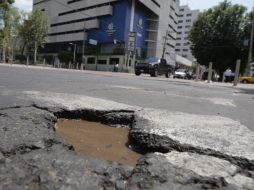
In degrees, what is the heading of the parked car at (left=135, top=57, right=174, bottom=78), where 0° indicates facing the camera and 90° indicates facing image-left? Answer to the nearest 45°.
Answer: approximately 45°

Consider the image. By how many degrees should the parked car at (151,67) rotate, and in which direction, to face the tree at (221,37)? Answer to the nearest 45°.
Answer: approximately 180°

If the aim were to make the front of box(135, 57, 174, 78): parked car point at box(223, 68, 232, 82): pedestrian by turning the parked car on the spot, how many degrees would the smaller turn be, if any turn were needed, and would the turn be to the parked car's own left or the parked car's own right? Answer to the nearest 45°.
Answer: approximately 180°
